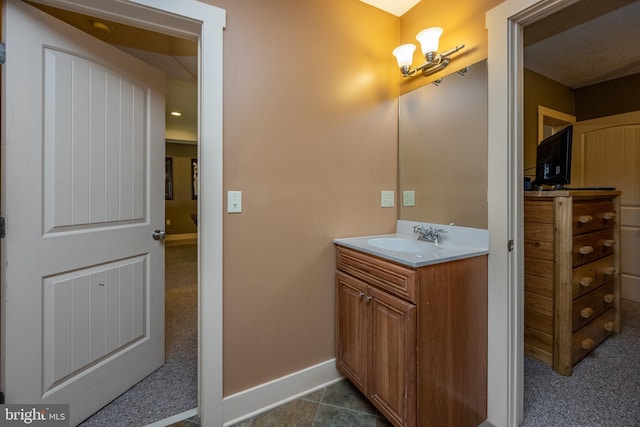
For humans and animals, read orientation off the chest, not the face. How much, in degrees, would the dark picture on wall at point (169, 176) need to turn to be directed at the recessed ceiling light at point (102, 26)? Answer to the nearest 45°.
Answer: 0° — it already faces it

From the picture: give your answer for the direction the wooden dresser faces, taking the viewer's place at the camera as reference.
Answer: facing the viewer and to the right of the viewer

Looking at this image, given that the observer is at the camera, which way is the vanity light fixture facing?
facing the viewer and to the left of the viewer

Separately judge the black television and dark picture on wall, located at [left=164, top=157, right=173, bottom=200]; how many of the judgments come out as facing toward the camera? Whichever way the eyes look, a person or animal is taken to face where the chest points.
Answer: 1

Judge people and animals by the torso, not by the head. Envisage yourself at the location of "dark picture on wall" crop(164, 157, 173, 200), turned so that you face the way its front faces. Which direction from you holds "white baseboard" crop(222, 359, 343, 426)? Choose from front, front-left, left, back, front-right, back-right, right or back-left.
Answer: front

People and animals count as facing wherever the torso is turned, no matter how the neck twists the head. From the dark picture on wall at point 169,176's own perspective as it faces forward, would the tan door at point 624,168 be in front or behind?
in front

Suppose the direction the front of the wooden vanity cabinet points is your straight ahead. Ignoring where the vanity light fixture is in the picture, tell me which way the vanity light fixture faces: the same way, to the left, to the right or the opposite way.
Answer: the same way

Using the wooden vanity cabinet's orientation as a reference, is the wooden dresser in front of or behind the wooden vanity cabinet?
behind

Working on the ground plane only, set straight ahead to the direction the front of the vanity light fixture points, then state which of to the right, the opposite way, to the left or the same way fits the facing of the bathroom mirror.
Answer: the same way

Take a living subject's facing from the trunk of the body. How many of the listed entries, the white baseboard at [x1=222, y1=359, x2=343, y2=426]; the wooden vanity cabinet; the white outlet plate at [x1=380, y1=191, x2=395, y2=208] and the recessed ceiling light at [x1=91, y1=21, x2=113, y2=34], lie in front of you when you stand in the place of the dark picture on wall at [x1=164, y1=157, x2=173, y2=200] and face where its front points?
4

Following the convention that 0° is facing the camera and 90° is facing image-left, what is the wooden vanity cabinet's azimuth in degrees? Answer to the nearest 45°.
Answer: approximately 45°

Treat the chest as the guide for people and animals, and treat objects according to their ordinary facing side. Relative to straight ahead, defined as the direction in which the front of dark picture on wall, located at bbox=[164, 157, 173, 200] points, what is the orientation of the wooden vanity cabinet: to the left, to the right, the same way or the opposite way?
to the right
